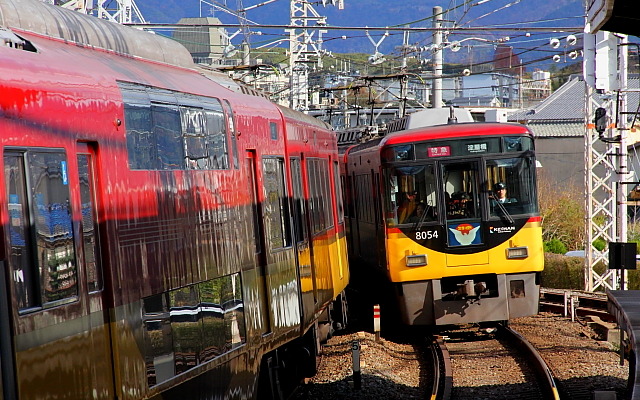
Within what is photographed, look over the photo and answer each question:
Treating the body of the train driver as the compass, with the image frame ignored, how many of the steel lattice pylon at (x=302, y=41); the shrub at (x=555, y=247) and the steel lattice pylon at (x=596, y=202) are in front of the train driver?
0

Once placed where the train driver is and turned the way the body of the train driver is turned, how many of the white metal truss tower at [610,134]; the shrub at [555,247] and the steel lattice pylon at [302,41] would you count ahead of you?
0

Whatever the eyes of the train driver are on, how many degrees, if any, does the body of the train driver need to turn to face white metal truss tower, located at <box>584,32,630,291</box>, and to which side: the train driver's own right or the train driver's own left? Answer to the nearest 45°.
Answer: approximately 135° to the train driver's own left

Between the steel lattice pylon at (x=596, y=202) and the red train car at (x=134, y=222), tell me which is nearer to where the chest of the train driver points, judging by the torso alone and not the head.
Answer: the red train car

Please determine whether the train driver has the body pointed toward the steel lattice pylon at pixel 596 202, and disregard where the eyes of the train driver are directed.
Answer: no

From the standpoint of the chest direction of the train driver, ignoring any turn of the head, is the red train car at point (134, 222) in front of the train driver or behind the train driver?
in front

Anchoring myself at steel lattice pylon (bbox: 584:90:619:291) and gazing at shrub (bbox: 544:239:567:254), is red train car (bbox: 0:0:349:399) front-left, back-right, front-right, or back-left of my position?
back-left

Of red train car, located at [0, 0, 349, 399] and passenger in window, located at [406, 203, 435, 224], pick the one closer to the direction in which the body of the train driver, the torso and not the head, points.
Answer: the red train car

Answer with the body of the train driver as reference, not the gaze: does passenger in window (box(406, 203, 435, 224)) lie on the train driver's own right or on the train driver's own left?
on the train driver's own right

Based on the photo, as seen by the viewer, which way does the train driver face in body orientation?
toward the camera

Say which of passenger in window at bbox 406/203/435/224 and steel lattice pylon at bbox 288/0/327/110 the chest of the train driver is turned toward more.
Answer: the passenger in window
